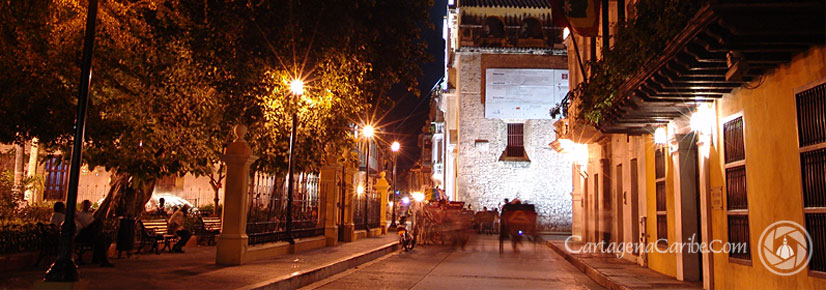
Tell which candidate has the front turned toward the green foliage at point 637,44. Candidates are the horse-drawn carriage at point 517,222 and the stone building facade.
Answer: the stone building facade

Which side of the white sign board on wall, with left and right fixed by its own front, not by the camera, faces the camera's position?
front

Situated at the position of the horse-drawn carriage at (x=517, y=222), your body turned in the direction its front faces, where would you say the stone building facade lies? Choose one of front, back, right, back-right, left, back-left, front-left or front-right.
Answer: front

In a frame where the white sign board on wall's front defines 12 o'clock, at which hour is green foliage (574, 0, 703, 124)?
The green foliage is roughly at 12 o'clock from the white sign board on wall.

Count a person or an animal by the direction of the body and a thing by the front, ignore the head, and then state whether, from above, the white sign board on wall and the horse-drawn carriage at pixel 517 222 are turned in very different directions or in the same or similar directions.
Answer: very different directions

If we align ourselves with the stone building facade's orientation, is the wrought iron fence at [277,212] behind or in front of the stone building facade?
in front

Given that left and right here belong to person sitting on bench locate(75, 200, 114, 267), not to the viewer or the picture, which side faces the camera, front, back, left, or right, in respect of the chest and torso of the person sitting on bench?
right

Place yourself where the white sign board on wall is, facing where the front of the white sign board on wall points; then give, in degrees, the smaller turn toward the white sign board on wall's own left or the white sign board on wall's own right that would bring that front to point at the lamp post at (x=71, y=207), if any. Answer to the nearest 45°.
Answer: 0° — it already faces it

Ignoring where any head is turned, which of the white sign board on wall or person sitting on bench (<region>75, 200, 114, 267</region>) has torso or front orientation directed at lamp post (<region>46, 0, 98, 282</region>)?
the white sign board on wall

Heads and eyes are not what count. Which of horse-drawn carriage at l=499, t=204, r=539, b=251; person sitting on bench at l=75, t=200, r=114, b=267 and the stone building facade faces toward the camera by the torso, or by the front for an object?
the stone building facade

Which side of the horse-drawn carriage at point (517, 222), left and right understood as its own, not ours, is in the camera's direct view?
back

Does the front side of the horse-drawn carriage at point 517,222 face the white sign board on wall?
yes

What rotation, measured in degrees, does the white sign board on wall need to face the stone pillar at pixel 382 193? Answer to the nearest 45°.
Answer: approximately 45° to its right

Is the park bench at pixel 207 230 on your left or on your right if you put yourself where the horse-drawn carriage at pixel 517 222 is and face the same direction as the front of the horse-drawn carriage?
on your left

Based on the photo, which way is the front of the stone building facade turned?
toward the camera

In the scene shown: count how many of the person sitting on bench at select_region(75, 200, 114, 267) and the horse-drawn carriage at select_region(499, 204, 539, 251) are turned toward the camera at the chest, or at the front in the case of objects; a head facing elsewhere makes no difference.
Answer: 0
